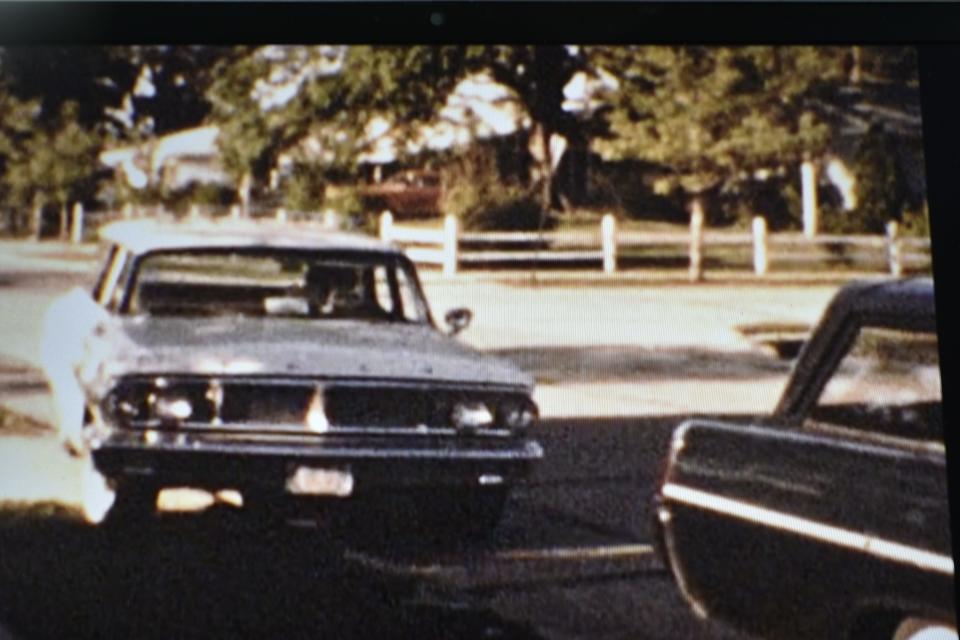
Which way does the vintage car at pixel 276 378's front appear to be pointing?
toward the camera

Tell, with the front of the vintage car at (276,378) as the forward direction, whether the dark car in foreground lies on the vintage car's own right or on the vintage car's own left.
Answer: on the vintage car's own left

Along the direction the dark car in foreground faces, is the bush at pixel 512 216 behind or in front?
behind

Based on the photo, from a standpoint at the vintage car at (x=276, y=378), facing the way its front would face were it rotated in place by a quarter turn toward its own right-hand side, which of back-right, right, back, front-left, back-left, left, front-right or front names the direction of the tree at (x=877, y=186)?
back

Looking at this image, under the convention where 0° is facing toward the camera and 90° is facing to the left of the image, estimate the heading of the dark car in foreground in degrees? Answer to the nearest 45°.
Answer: approximately 315°

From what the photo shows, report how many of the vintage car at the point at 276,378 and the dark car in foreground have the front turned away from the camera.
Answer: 0
